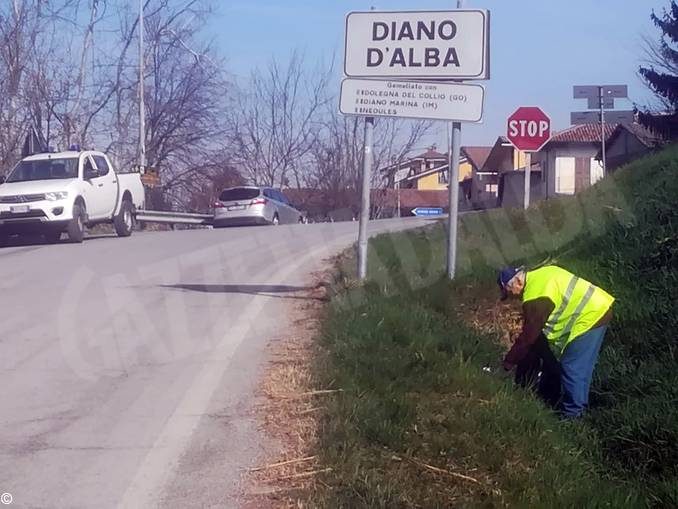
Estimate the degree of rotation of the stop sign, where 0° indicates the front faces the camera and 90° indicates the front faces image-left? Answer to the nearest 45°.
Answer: approximately 0°

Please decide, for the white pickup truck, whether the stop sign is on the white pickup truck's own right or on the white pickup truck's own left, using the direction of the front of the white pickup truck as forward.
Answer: on the white pickup truck's own left

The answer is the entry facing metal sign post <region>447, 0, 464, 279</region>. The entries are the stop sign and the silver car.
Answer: the stop sign

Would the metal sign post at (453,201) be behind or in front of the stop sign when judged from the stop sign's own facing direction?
in front

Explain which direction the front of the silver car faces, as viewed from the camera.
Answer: facing away from the viewer and to the right of the viewer
